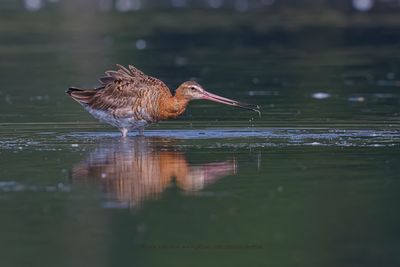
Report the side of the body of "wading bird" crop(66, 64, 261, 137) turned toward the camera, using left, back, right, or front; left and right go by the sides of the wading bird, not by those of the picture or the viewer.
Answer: right
